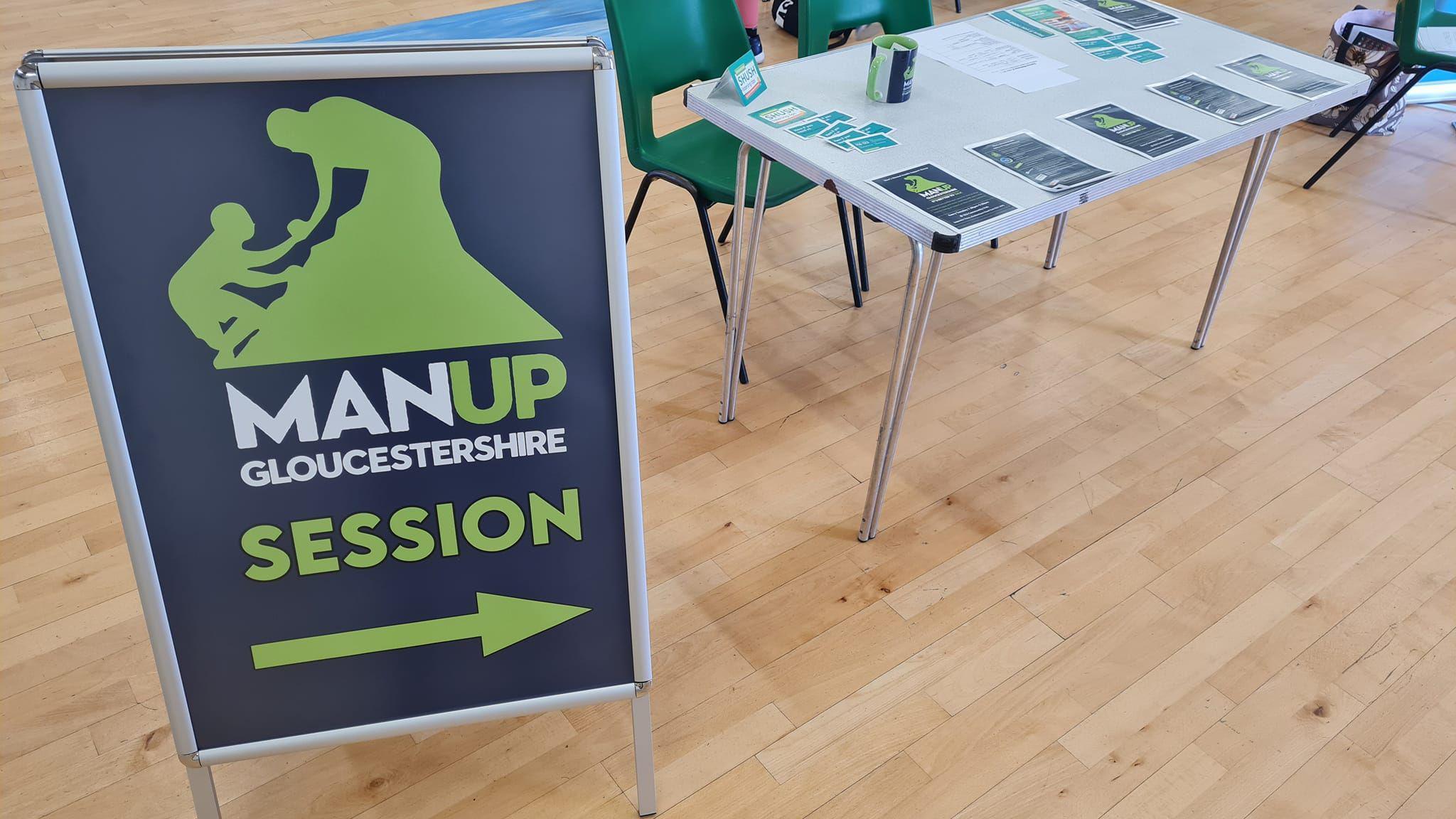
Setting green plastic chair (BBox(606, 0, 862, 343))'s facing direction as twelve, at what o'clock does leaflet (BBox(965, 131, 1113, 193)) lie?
The leaflet is roughly at 12 o'clock from the green plastic chair.

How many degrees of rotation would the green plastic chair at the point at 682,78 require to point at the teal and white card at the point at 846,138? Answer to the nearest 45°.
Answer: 0° — it already faces it

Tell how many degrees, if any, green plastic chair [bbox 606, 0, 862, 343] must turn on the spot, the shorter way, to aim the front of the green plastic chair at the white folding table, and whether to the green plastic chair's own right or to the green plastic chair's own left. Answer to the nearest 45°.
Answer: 0° — it already faces it

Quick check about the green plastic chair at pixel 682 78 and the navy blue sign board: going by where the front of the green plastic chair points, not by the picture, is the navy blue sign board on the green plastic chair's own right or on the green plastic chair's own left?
on the green plastic chair's own right

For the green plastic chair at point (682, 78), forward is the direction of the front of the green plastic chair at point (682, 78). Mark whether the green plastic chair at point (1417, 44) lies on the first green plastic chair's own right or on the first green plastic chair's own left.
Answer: on the first green plastic chair's own left

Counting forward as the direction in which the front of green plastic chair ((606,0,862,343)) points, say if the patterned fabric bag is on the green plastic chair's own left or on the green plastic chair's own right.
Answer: on the green plastic chair's own left

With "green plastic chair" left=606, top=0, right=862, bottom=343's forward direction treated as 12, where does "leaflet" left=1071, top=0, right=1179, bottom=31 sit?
The leaflet is roughly at 10 o'clock from the green plastic chair.
